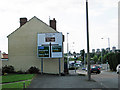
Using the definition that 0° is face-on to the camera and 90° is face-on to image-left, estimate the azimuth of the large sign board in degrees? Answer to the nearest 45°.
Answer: approximately 0°

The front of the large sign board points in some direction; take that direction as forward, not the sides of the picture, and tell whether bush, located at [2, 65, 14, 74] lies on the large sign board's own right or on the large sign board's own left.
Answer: on the large sign board's own right

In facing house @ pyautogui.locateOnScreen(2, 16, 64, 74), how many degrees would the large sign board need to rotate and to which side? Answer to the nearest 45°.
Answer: approximately 135° to its right
